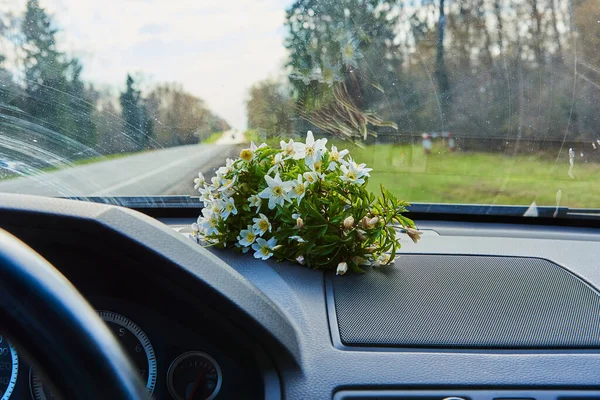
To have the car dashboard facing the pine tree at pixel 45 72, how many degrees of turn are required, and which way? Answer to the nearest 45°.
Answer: approximately 135° to its right

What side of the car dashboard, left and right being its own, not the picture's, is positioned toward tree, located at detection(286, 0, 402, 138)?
back

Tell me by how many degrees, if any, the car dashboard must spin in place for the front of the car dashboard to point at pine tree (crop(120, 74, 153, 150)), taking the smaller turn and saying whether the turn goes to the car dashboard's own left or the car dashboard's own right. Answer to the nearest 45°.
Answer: approximately 135° to the car dashboard's own right

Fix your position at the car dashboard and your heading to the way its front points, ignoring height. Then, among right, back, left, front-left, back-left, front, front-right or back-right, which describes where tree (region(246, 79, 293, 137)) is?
back

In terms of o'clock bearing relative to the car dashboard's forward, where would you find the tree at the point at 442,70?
The tree is roughly at 7 o'clock from the car dashboard.

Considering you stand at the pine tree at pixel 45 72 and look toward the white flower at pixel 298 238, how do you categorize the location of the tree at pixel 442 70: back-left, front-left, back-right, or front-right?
front-left

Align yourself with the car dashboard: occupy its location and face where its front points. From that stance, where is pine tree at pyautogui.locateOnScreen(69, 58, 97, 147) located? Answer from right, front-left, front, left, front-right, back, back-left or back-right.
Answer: back-right

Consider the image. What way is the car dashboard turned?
toward the camera

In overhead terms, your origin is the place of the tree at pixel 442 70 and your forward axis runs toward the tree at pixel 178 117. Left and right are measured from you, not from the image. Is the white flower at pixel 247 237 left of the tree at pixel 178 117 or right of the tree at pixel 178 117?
left

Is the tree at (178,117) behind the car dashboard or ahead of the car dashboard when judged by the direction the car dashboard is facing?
behind
